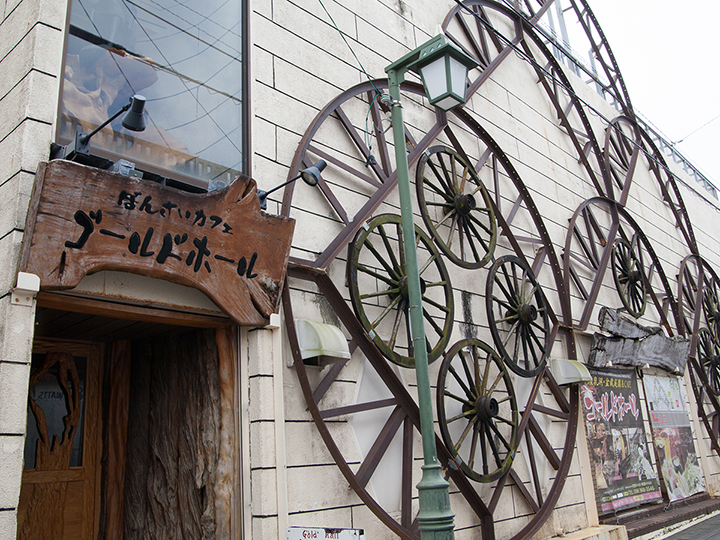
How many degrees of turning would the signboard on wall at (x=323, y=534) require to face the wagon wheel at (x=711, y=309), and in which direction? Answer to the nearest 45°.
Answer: approximately 135° to its left

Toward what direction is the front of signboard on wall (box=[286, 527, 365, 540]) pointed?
toward the camera

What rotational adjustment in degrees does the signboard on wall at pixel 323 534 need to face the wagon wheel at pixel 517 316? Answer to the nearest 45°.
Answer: approximately 135° to its left

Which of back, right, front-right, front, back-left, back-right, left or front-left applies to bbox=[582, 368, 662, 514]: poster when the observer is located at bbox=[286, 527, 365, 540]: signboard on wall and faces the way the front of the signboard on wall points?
back-left

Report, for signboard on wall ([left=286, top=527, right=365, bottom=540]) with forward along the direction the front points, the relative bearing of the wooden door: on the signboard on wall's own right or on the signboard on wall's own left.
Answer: on the signboard on wall's own right
